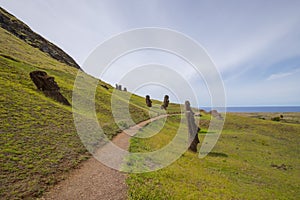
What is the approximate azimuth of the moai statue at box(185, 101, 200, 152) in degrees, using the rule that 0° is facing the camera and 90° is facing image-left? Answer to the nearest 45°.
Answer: approximately 270°

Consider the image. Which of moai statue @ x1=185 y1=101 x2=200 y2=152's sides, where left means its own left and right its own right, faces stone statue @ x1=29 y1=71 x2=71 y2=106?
back
